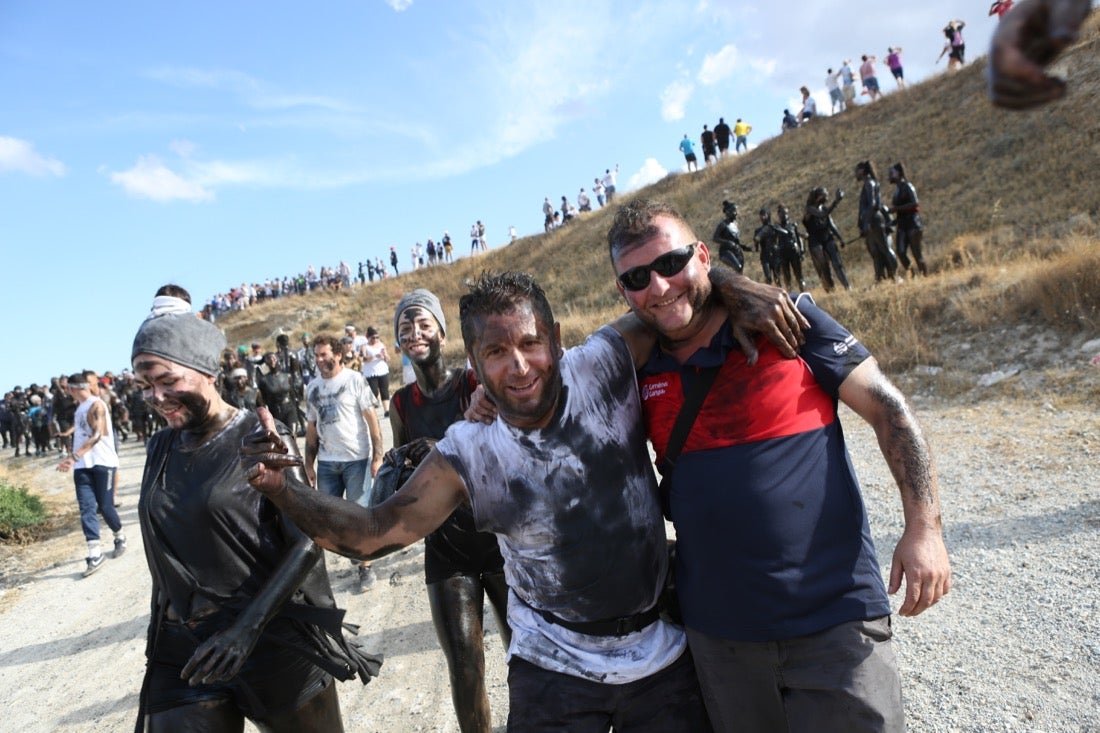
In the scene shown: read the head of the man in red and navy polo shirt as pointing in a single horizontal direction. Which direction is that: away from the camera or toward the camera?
toward the camera

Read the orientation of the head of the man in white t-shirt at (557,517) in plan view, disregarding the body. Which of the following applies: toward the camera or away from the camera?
toward the camera

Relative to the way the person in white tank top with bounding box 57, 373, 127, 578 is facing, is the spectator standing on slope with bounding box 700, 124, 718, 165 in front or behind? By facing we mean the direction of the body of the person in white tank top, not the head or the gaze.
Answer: behind

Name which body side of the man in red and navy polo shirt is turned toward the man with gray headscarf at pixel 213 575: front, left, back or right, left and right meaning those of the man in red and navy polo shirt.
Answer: right

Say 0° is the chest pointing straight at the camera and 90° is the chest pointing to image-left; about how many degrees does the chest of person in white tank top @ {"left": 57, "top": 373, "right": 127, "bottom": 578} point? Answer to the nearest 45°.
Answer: approximately 45°

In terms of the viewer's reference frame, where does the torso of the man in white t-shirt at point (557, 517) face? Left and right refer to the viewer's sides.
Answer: facing the viewer

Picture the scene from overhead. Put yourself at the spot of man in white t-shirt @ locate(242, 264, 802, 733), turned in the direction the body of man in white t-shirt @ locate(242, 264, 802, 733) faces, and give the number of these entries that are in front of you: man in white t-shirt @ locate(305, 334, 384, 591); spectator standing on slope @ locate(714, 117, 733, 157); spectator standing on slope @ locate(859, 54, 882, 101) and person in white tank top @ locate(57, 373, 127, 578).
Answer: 0

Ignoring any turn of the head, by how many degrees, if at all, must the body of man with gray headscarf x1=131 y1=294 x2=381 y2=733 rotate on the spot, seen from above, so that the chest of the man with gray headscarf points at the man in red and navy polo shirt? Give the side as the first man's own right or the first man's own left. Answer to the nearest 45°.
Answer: approximately 90° to the first man's own left

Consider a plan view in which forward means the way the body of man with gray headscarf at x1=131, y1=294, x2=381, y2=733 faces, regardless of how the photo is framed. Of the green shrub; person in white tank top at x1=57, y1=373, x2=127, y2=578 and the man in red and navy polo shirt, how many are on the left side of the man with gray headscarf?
1

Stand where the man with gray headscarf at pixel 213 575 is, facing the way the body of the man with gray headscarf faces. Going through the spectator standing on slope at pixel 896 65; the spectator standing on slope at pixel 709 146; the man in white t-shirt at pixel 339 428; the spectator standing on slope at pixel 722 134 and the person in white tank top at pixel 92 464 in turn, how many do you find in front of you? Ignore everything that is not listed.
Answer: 0

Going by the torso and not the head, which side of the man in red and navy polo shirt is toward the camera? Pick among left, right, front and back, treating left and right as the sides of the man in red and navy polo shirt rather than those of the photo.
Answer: front

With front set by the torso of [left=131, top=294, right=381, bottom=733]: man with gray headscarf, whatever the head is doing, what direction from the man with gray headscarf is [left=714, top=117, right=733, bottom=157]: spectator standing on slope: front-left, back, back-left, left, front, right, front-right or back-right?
back

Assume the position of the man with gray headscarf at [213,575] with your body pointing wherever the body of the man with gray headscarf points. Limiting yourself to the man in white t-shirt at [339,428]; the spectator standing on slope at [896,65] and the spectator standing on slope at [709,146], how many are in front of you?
0

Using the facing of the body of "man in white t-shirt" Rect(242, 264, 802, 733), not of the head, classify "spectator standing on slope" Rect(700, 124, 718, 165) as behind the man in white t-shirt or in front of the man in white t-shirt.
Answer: behind

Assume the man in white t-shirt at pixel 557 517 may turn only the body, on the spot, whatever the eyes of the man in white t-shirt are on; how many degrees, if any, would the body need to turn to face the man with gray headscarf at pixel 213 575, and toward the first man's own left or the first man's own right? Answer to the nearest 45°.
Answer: approximately 90° to the first man's own right

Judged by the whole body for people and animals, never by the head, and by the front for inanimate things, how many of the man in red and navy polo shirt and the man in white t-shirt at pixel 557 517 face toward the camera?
2

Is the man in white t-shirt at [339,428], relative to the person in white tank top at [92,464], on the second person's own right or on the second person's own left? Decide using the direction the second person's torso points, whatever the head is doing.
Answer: on the second person's own left
